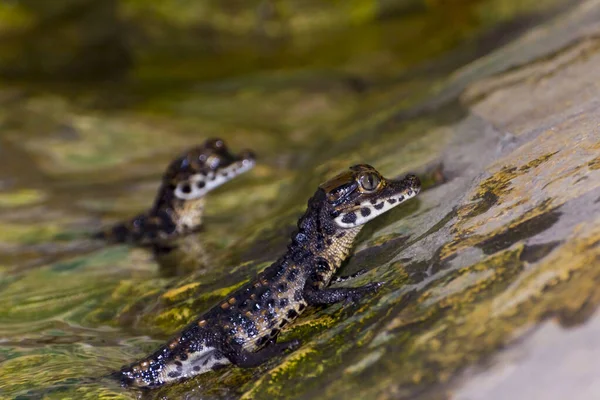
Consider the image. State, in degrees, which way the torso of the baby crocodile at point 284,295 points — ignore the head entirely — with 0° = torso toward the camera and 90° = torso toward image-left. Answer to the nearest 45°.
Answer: approximately 270°

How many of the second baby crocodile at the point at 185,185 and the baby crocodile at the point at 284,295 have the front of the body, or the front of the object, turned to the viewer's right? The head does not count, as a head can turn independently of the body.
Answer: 2

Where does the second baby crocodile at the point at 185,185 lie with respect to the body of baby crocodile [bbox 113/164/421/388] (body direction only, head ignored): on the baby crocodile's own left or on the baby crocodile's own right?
on the baby crocodile's own left

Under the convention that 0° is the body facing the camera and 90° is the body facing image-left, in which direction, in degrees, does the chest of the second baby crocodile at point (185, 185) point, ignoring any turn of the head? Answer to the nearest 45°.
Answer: approximately 270°

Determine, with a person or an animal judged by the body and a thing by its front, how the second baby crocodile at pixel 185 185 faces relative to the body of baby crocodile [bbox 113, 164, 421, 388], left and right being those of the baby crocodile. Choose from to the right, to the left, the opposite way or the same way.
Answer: the same way

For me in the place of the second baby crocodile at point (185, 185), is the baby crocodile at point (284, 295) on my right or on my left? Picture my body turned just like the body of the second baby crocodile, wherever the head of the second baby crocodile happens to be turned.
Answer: on my right
